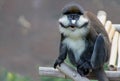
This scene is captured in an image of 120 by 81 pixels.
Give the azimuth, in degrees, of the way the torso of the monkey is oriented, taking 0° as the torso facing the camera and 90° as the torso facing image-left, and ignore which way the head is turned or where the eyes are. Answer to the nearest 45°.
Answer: approximately 45°
